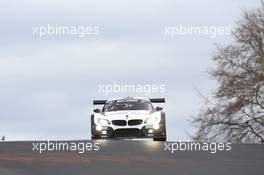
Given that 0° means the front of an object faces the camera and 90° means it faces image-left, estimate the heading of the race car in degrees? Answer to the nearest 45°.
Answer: approximately 0°
